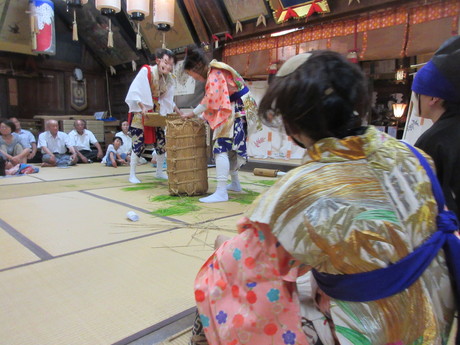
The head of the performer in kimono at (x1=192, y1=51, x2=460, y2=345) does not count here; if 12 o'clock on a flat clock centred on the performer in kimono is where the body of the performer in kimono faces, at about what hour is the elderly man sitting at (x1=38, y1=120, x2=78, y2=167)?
The elderly man sitting is roughly at 12 o'clock from the performer in kimono.

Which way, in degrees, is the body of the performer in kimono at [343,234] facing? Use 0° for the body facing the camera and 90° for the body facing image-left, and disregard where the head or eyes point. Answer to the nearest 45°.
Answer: approximately 135°

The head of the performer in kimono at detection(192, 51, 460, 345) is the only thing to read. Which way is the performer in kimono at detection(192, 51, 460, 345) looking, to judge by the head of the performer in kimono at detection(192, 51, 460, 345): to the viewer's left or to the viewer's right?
to the viewer's left

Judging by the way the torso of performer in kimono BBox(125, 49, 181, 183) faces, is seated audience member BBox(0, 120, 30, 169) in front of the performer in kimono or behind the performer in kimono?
behind

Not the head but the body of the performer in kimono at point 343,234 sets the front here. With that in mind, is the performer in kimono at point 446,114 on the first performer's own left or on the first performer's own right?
on the first performer's own right

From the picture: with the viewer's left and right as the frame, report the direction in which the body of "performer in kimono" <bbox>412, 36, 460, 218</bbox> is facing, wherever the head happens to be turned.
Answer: facing to the left of the viewer

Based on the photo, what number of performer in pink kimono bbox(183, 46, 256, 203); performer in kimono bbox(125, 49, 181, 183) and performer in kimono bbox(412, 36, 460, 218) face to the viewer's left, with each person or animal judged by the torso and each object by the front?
2

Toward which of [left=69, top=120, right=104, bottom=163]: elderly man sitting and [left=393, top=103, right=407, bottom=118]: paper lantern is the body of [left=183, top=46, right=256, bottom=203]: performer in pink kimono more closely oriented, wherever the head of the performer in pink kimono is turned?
the elderly man sitting

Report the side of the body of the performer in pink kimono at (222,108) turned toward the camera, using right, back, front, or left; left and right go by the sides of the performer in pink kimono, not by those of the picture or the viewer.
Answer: left

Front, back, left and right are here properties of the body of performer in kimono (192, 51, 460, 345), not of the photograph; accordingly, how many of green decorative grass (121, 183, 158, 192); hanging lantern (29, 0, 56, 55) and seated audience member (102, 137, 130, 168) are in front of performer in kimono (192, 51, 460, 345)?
3
